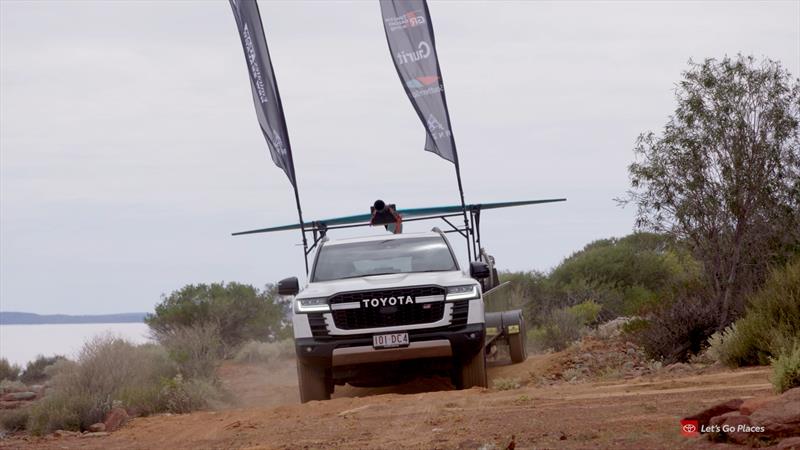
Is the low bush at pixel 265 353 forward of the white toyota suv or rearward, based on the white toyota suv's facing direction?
rearward

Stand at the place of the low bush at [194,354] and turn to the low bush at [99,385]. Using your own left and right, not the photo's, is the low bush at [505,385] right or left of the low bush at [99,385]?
left

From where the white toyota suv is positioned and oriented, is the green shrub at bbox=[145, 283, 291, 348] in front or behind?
behind

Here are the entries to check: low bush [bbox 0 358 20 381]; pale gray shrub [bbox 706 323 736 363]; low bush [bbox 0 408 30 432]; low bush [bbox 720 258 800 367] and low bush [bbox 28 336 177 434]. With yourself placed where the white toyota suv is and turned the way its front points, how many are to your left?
2

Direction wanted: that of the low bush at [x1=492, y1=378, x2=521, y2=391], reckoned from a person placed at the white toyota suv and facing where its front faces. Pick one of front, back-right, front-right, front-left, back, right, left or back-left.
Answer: left

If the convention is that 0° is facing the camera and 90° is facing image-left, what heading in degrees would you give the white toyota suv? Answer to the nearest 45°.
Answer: approximately 0°

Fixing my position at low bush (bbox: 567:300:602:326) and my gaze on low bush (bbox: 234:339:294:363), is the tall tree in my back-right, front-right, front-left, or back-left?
back-left

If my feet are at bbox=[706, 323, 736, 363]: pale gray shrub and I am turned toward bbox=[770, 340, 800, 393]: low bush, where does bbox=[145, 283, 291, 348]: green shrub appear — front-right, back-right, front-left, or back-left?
back-right

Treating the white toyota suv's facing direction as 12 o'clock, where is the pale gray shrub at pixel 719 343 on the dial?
The pale gray shrub is roughly at 9 o'clock from the white toyota suv.

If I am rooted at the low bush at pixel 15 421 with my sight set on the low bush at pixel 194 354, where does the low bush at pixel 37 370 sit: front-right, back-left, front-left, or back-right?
front-left

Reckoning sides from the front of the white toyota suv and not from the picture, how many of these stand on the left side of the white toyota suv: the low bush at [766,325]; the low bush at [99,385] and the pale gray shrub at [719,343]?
2

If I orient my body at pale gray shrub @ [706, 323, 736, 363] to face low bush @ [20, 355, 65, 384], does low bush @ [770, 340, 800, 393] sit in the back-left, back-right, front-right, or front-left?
back-left
